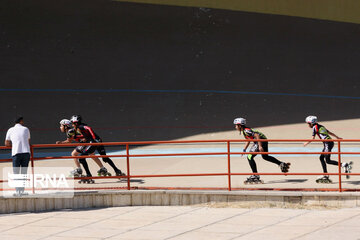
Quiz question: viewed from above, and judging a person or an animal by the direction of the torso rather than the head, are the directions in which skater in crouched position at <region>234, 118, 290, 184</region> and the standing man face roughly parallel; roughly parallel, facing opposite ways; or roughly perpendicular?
roughly perpendicular

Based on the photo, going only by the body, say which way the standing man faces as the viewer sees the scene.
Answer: away from the camera

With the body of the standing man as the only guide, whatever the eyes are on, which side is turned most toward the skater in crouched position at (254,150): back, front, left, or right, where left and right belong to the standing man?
right
